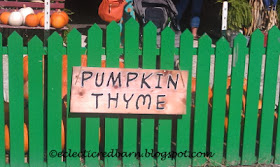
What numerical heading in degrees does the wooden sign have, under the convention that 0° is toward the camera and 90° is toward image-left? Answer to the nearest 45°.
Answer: approximately 0°

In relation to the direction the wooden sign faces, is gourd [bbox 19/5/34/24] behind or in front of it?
behind

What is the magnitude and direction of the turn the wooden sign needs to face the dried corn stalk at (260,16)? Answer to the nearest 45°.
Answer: approximately 135° to its left

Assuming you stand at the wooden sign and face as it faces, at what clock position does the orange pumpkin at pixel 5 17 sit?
The orange pumpkin is roughly at 5 o'clock from the wooden sign.

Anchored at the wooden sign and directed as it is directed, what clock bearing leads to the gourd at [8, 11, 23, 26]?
The gourd is roughly at 5 o'clock from the wooden sign.

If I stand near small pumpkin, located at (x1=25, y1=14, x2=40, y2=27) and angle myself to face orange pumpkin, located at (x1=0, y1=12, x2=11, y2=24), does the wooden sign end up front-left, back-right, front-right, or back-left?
back-left
